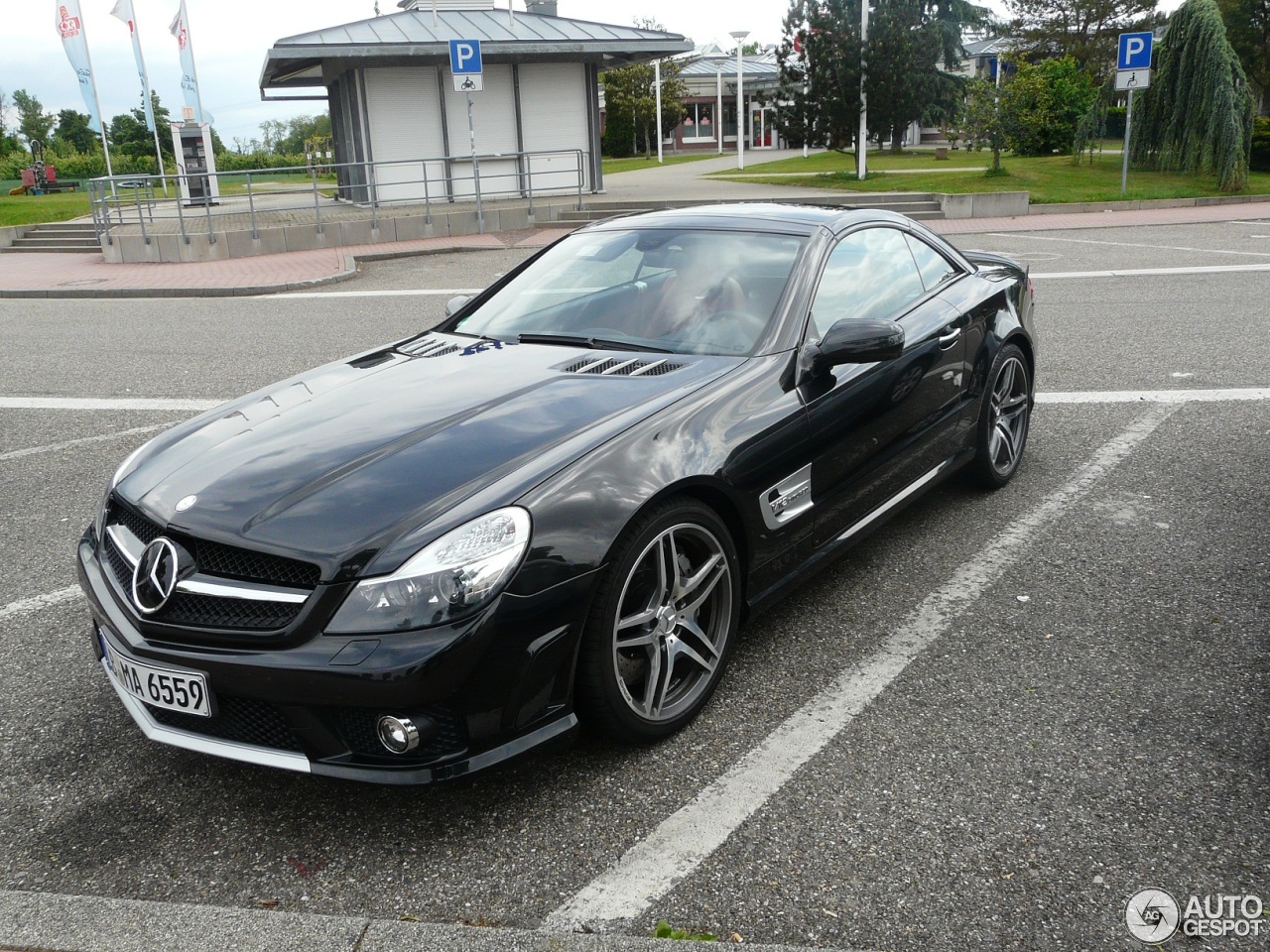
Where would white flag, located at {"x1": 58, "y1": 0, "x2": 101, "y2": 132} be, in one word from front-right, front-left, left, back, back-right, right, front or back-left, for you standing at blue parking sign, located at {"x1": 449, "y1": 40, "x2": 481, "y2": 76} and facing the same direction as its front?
back-right

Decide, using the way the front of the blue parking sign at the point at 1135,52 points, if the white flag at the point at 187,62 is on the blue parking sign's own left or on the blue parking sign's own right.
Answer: on the blue parking sign's own right

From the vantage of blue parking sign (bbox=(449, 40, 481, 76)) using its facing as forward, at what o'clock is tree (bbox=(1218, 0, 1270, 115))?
The tree is roughly at 8 o'clock from the blue parking sign.

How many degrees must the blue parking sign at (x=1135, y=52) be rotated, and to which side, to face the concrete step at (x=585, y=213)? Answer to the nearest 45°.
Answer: approximately 90° to its right

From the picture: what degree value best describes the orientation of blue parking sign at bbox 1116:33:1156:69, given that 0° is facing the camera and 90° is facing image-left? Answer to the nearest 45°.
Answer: approximately 0°

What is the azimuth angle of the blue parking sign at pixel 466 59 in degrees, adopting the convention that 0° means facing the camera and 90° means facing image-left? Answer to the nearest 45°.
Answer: approximately 0°

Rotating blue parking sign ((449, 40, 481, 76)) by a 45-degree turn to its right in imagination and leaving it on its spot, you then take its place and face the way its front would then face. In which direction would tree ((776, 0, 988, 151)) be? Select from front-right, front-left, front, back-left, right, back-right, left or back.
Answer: back

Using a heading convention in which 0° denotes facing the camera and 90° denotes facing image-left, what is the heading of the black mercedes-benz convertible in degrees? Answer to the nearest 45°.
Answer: approximately 45°

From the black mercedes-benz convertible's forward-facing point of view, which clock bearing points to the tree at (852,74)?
The tree is roughly at 5 o'clock from the black mercedes-benz convertible.

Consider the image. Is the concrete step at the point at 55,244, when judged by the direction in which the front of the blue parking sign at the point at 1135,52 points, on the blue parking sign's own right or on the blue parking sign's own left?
on the blue parking sign's own right
